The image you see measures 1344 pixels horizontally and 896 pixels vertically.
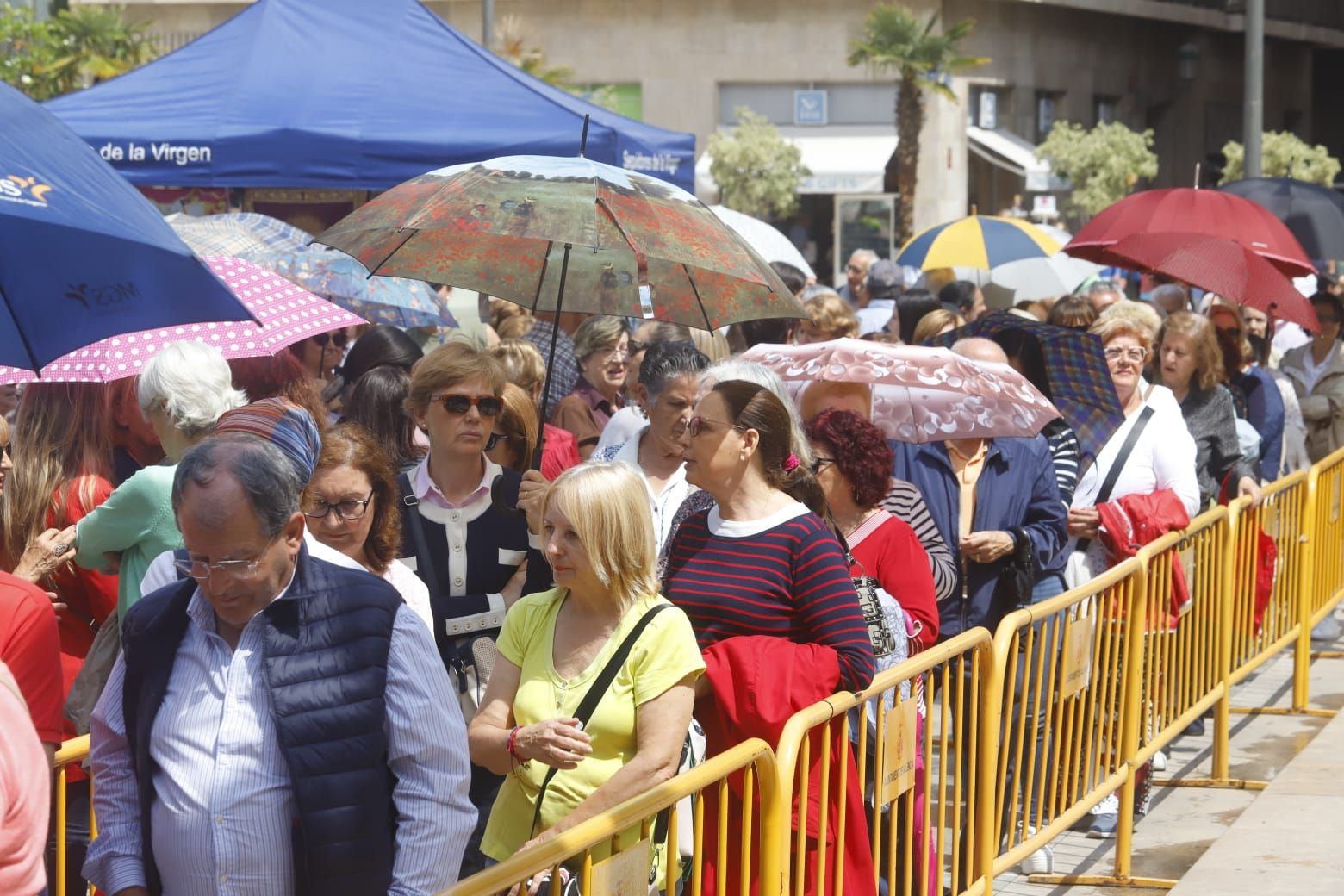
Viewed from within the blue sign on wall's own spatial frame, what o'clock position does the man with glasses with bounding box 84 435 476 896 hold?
The man with glasses is roughly at 12 o'clock from the blue sign on wall.

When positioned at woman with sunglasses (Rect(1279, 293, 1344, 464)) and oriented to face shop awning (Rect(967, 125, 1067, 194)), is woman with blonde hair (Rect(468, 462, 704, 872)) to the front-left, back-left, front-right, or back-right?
back-left

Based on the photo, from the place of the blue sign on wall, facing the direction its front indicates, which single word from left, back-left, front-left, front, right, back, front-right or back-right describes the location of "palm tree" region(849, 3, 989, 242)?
front-left

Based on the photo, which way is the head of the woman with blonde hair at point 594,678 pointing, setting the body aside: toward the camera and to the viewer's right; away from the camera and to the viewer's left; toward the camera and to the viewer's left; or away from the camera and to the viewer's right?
toward the camera and to the viewer's left

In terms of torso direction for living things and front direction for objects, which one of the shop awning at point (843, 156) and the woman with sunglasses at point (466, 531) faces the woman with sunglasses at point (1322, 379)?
the shop awning

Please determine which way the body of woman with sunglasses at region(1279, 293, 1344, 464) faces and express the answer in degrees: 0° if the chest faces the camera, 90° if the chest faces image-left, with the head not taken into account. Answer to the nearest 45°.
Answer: approximately 45°

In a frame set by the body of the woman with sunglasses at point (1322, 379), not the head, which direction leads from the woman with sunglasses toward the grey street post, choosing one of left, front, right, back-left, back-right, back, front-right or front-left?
back-right

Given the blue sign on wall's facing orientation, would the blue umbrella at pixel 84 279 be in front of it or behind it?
in front

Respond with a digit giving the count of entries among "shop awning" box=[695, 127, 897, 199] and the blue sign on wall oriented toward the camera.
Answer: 2
